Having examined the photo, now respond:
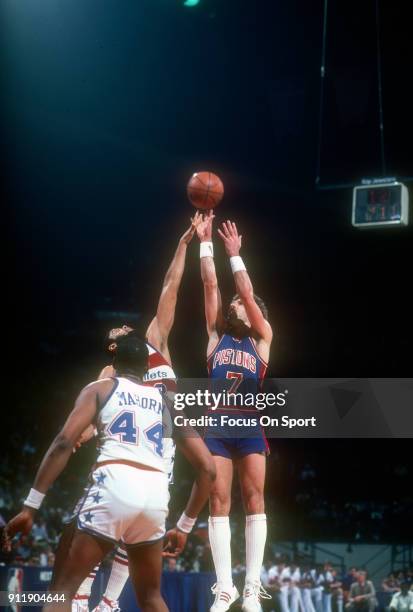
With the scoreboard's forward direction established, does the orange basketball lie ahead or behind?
ahead

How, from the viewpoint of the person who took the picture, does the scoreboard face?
facing the viewer and to the left of the viewer
